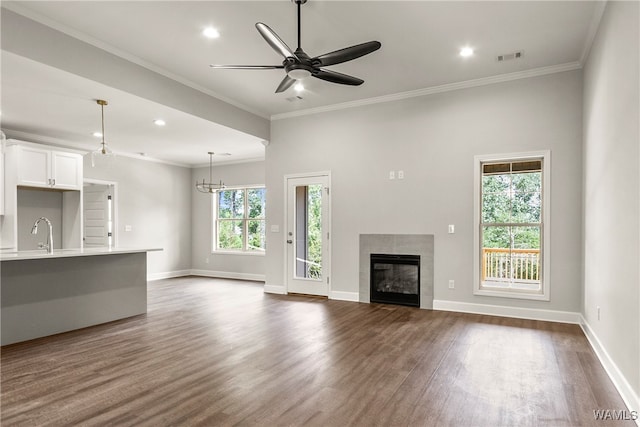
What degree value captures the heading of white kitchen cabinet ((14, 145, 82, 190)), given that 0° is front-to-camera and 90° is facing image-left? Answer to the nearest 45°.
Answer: approximately 315°

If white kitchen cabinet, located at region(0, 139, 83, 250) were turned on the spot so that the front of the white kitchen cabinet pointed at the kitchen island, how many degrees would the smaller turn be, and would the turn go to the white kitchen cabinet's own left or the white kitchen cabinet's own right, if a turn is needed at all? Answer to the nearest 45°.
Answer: approximately 45° to the white kitchen cabinet's own right

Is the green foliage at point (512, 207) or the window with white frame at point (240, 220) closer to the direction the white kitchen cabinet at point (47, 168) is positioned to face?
the green foliage

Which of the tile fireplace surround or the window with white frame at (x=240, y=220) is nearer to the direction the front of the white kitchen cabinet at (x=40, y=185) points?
the tile fireplace surround
